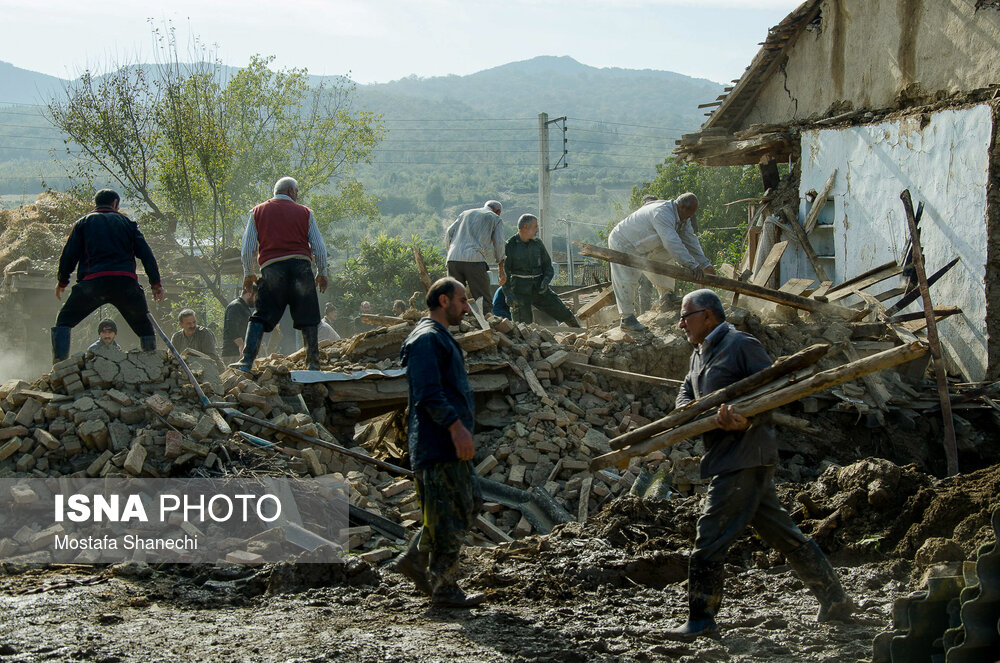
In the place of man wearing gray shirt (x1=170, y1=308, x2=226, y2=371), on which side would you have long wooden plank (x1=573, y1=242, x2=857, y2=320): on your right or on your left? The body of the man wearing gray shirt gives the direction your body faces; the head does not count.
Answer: on your left

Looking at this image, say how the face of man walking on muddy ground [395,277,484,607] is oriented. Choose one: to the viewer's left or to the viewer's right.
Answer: to the viewer's right

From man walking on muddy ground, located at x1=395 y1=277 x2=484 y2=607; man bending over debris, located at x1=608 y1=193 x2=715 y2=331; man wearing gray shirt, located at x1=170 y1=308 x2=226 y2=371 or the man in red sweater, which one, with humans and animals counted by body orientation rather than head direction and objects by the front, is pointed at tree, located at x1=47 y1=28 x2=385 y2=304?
the man in red sweater

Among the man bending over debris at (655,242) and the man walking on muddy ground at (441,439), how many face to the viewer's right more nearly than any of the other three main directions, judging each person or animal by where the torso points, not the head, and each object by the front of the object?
2

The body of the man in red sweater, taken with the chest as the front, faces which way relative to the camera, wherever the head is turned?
away from the camera

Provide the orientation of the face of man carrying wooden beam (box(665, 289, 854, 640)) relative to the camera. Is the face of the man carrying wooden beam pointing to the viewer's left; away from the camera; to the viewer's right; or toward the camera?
to the viewer's left

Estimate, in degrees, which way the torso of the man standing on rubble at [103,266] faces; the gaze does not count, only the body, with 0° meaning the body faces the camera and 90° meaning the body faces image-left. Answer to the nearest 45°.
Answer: approximately 180°

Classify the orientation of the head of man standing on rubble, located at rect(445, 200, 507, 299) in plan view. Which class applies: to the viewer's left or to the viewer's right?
to the viewer's right

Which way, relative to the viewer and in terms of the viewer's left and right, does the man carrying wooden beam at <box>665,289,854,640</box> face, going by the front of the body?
facing to the left of the viewer

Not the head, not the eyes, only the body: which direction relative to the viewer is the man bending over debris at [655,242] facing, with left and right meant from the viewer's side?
facing to the right of the viewer

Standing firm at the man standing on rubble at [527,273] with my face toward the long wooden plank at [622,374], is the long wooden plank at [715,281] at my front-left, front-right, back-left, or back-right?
front-left

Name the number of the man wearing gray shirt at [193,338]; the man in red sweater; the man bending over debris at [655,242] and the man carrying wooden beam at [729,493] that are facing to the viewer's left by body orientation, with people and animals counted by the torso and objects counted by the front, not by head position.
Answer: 1

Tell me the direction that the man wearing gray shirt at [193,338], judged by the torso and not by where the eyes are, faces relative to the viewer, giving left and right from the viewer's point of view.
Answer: facing the viewer
